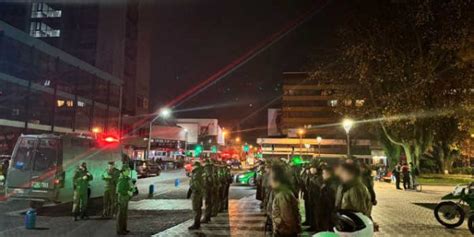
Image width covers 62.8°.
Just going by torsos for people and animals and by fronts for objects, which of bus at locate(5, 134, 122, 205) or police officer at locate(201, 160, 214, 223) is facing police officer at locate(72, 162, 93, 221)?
police officer at locate(201, 160, 214, 223)

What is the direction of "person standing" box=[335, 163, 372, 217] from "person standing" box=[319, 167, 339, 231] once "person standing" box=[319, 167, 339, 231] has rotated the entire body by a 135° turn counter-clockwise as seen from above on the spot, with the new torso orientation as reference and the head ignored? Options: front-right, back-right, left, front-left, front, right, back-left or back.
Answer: front-right

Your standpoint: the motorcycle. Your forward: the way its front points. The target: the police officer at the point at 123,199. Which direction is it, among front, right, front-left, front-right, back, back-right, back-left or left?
front-left

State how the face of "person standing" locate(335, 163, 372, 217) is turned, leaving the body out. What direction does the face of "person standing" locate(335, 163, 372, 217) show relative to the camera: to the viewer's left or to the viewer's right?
to the viewer's left

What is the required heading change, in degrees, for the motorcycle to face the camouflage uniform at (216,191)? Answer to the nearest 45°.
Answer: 0° — it already faces it

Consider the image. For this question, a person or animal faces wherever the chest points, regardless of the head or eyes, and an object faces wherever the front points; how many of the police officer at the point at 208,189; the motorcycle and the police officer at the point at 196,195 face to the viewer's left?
3

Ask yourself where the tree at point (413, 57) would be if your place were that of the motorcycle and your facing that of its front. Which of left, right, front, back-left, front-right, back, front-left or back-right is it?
right

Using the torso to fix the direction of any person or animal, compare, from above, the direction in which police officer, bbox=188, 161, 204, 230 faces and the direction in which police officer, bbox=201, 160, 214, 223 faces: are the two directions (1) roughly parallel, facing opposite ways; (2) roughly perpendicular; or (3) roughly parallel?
roughly parallel

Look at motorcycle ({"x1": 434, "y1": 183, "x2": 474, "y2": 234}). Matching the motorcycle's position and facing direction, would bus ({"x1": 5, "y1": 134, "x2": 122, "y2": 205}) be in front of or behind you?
in front

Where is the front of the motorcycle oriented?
to the viewer's left
